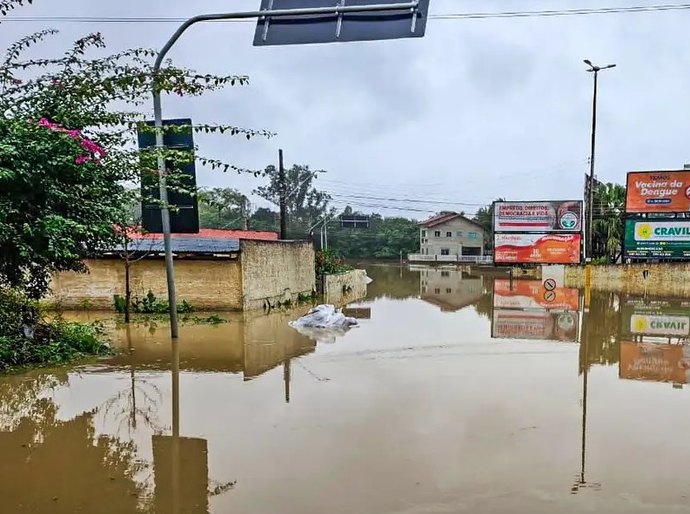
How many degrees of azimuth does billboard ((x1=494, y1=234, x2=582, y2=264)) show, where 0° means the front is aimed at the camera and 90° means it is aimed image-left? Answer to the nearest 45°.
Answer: approximately 0°

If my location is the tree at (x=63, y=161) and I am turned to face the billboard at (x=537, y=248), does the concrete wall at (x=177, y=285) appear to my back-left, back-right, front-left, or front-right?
front-left

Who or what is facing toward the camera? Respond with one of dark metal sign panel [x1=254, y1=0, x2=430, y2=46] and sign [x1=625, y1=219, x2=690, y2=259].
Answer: the sign

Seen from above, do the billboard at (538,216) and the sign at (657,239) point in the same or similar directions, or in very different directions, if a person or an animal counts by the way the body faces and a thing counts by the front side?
same or similar directions

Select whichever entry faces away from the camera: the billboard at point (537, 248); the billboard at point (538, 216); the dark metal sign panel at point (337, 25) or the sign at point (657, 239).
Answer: the dark metal sign panel

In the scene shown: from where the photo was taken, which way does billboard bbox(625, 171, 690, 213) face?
toward the camera

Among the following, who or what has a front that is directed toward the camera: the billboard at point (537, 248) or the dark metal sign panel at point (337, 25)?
the billboard

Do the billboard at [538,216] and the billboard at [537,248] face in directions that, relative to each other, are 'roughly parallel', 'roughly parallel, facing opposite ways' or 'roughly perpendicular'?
roughly parallel

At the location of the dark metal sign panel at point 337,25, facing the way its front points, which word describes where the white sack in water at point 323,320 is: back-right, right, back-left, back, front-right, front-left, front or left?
front

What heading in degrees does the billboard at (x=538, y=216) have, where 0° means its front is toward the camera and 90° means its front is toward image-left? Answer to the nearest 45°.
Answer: approximately 0°

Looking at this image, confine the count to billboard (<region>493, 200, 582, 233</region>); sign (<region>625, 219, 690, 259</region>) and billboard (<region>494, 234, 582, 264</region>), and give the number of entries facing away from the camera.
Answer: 0

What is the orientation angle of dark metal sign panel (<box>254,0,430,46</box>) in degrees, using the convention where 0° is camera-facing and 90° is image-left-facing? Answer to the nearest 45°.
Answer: approximately 180°

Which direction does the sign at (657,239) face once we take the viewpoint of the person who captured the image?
facing the viewer
